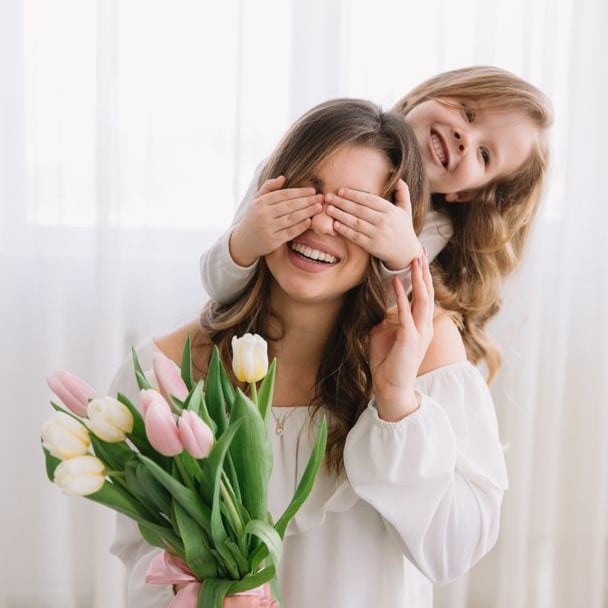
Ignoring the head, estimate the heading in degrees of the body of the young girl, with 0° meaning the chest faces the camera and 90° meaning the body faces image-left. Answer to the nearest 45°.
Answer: approximately 0°

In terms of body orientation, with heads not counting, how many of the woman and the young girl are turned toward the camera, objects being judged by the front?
2

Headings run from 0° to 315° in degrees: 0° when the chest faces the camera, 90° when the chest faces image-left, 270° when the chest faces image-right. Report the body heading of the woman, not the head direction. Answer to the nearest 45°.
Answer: approximately 0°
